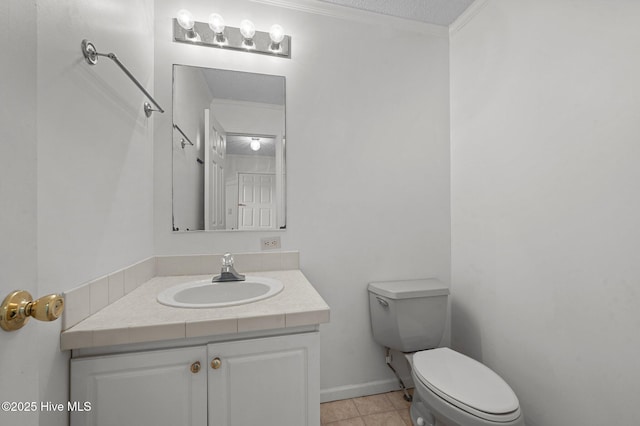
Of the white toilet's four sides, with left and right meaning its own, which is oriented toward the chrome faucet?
right

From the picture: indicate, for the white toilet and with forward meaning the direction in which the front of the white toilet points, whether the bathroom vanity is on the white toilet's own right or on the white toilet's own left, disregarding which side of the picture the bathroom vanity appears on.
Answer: on the white toilet's own right

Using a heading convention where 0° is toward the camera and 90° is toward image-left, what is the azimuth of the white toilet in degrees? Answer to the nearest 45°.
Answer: approximately 315°
